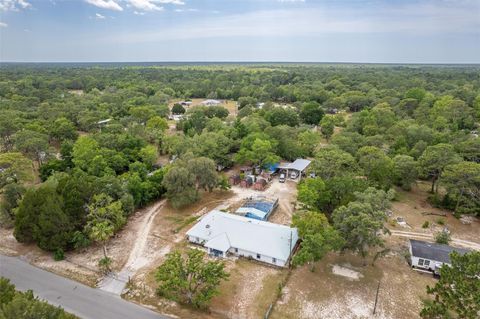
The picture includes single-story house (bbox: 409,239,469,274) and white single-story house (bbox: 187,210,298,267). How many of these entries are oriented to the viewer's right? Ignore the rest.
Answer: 0

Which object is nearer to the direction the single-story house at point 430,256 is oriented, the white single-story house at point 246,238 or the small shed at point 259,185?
the white single-story house

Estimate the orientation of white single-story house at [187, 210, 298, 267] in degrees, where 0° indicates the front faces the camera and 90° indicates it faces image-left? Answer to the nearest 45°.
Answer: approximately 45°

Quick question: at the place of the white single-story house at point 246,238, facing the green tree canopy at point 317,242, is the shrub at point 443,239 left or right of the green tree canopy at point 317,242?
left

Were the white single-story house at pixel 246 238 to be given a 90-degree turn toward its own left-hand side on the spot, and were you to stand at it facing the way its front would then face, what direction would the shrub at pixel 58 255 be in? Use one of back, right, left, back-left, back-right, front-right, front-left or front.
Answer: back-right

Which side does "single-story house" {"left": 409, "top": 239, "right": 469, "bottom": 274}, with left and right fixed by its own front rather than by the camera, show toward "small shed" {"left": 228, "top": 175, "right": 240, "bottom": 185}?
right

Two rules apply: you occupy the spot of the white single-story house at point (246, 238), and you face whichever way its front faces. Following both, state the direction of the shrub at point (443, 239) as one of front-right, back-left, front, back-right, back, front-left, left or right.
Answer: back-left

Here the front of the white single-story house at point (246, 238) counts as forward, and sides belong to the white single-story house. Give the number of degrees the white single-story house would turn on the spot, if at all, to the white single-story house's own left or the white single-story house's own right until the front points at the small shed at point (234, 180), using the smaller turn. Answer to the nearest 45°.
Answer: approximately 135° to the white single-story house's own right

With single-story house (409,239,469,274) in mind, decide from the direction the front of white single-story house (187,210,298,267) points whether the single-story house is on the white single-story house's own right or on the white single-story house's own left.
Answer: on the white single-story house's own left

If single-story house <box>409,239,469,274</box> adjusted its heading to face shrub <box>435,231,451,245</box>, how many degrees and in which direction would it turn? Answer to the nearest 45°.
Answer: approximately 180°
